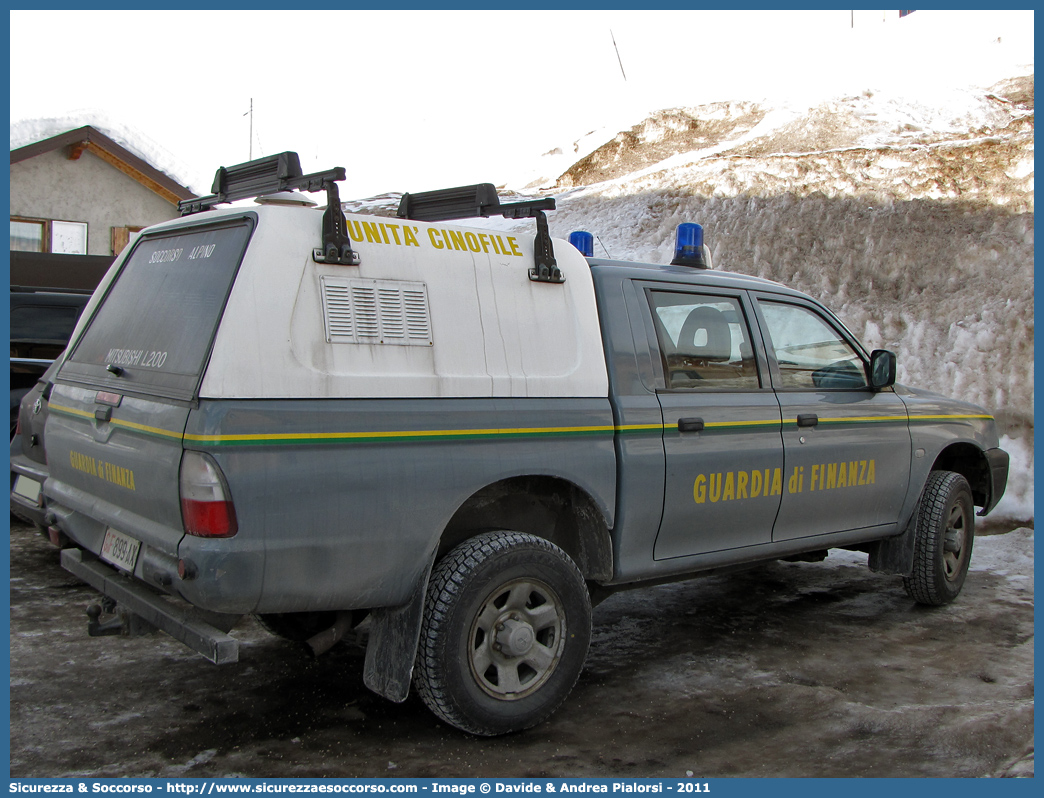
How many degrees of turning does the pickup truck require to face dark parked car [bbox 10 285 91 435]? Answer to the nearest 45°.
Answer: approximately 90° to its left

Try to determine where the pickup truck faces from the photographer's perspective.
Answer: facing away from the viewer and to the right of the viewer
